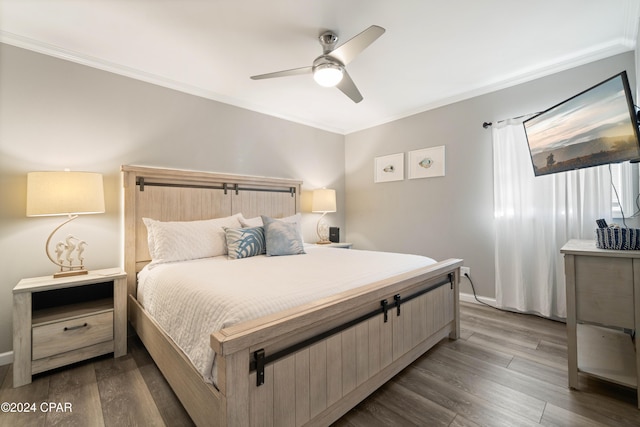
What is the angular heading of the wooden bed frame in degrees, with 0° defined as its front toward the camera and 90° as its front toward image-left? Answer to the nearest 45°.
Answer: approximately 315°

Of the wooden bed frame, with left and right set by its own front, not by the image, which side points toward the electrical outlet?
left

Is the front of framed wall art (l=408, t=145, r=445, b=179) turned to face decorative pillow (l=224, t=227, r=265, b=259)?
yes

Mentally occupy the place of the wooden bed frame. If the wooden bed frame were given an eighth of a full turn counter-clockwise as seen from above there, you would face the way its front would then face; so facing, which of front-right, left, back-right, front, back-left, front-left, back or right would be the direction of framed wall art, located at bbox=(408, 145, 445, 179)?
front-left

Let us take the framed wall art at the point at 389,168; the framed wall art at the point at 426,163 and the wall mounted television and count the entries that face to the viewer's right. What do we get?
0

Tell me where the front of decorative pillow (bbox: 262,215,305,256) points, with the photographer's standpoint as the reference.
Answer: facing the viewer and to the right of the viewer

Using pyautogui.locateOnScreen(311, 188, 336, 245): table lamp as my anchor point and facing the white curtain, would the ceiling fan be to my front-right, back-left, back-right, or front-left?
front-right

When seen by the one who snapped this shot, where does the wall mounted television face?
facing the viewer and to the left of the viewer

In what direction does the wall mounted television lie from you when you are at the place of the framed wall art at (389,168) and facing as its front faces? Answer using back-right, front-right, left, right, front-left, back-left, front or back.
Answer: left

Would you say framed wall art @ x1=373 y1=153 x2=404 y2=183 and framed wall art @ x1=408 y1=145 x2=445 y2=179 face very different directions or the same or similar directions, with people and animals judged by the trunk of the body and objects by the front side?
same or similar directions

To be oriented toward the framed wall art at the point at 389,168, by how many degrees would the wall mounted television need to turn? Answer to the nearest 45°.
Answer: approximately 45° to its right

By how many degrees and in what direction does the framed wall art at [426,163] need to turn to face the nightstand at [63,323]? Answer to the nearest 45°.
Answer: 0° — it already faces it

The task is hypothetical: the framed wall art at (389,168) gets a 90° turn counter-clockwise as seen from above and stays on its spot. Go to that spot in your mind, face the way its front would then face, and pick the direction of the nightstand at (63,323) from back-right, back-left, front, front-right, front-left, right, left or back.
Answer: right

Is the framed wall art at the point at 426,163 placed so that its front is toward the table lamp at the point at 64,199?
yes

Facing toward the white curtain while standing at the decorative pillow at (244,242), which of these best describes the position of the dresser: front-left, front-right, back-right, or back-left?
front-right
